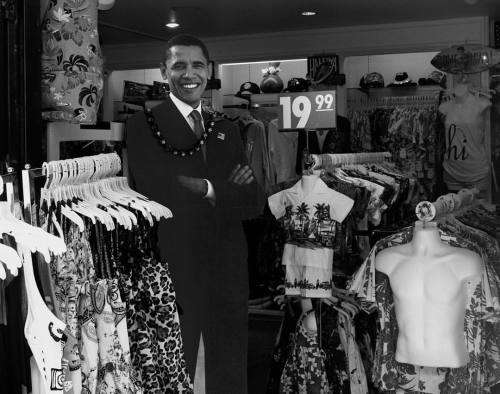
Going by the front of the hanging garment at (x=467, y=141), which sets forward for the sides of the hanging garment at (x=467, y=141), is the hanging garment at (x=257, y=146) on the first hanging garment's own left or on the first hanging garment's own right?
on the first hanging garment's own right

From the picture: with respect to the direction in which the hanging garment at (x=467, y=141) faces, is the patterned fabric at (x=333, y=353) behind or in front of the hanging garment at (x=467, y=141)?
in front

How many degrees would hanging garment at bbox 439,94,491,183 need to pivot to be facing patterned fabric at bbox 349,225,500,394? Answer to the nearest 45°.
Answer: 0° — it already faces it

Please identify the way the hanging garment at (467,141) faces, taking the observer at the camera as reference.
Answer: facing the viewer

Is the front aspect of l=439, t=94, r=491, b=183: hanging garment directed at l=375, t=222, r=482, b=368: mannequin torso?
yes

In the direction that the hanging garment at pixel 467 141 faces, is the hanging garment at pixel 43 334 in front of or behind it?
in front

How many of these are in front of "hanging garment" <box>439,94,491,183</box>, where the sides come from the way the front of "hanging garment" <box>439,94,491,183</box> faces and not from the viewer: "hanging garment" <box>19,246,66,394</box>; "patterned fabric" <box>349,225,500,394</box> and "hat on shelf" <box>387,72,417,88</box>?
2

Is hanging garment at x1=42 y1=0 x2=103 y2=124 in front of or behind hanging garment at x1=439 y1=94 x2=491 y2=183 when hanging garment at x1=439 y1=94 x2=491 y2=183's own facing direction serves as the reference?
in front

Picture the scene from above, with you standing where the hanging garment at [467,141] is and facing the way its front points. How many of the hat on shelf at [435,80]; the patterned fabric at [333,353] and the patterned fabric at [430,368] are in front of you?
2

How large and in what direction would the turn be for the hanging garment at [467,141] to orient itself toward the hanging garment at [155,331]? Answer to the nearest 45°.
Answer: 0° — it already faces it

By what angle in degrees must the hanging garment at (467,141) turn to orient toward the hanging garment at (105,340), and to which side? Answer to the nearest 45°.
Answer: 0° — it already faces it

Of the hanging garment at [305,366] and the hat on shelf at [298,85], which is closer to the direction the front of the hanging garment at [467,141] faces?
the hanging garment

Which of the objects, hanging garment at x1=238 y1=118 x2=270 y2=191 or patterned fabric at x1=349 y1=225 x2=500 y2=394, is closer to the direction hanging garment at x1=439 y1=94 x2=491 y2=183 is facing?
the patterned fabric

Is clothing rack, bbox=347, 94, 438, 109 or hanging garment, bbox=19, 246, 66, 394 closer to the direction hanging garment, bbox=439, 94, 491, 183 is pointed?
the hanging garment

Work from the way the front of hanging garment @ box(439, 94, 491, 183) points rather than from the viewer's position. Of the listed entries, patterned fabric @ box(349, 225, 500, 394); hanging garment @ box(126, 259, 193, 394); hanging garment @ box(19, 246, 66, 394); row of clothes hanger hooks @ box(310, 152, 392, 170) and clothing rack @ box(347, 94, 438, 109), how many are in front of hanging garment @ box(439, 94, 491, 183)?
4
